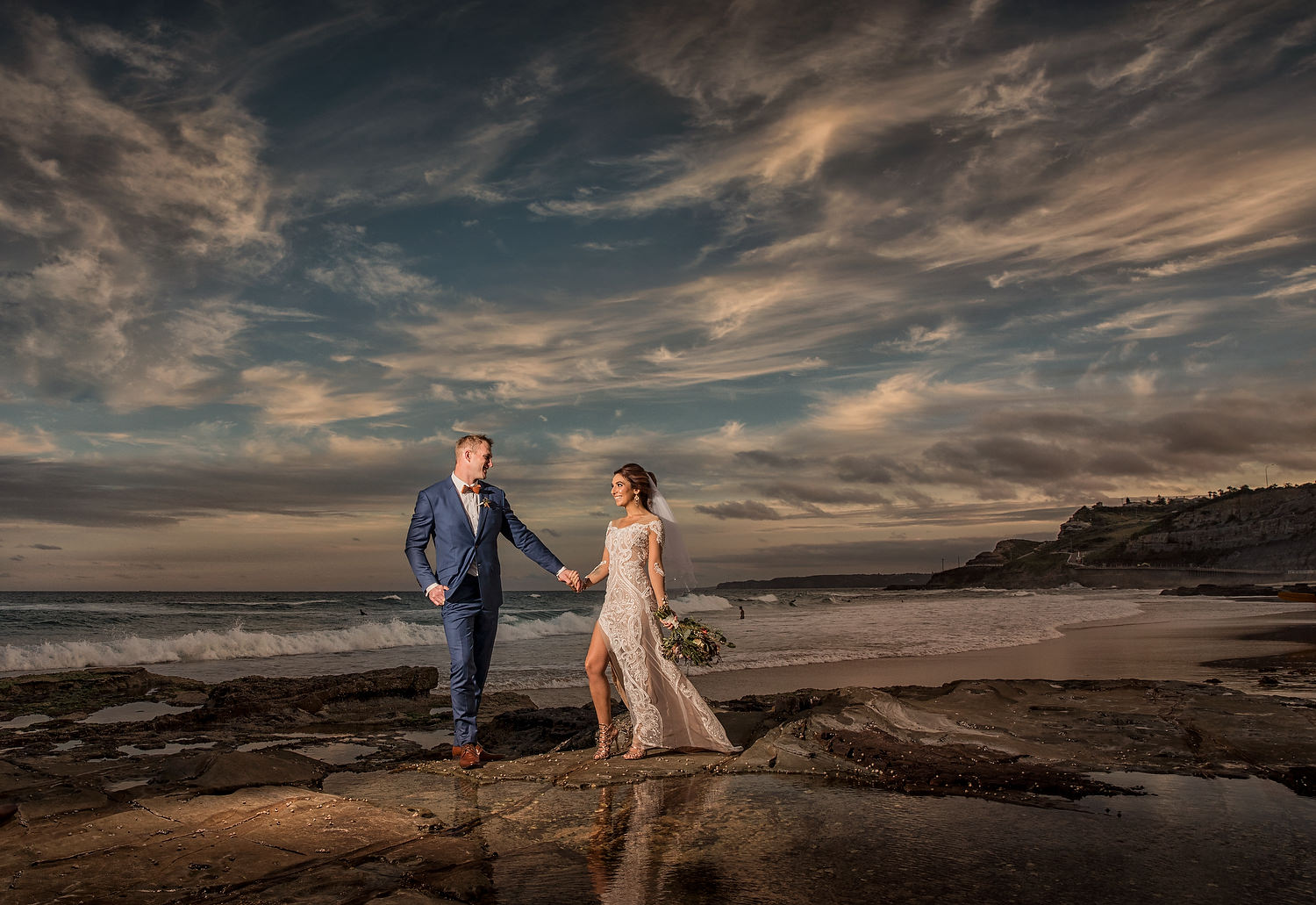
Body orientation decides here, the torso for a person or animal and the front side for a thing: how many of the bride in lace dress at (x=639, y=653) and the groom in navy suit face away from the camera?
0

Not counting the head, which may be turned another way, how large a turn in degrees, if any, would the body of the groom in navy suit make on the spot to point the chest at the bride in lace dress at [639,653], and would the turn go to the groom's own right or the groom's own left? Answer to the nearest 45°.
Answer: approximately 45° to the groom's own left

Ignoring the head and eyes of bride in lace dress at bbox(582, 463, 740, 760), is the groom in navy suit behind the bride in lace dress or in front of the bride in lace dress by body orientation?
in front

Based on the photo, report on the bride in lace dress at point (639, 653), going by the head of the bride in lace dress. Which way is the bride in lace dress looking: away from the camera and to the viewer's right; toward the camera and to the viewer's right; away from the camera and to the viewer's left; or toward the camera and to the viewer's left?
toward the camera and to the viewer's left

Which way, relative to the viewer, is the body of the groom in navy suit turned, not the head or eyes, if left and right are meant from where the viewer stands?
facing the viewer and to the right of the viewer

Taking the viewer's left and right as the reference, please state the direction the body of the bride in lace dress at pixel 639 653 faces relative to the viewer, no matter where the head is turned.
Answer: facing the viewer and to the left of the viewer
